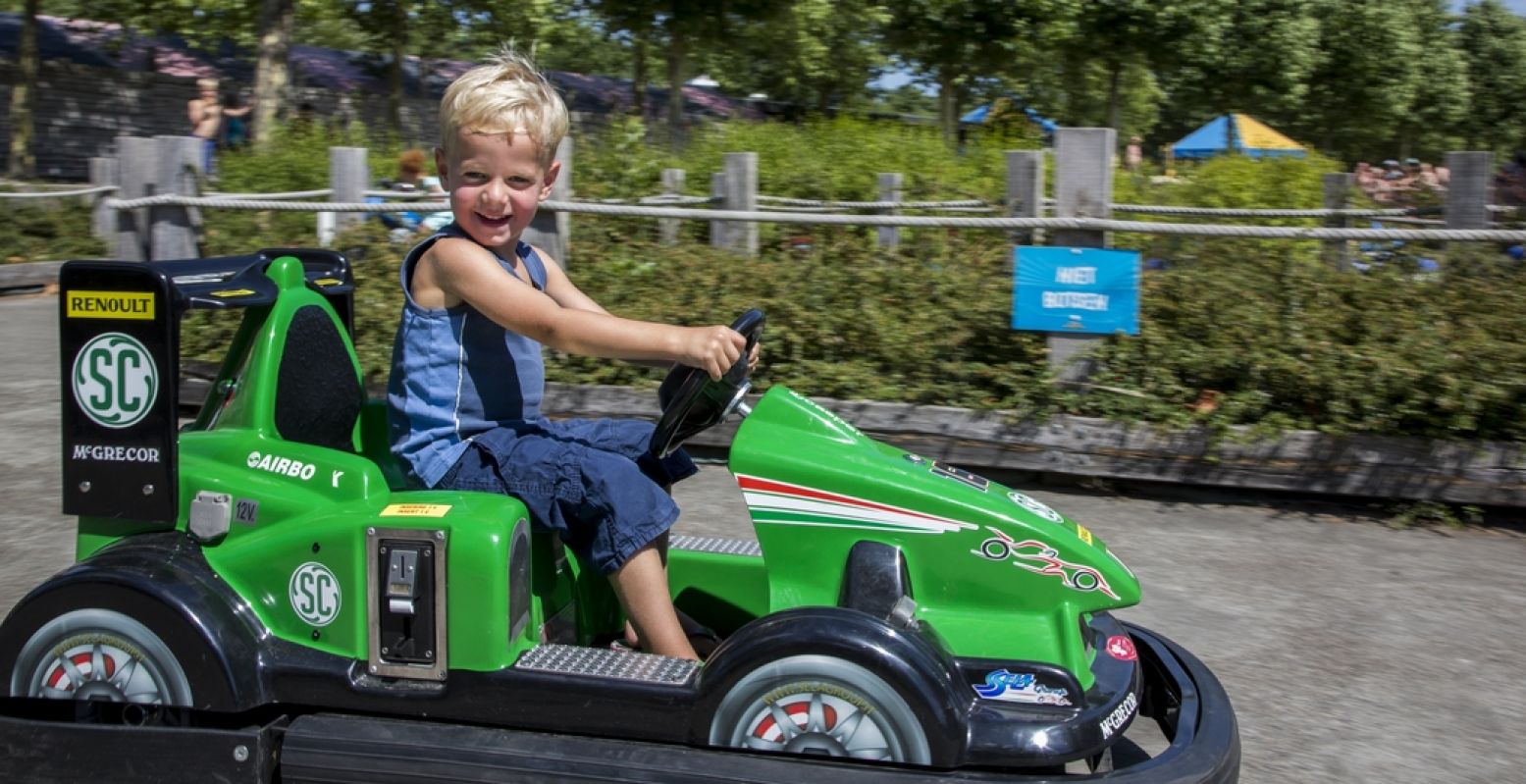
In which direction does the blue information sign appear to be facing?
toward the camera

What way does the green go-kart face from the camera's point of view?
to the viewer's right

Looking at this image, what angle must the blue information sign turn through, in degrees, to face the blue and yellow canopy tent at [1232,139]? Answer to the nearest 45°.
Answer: approximately 180°

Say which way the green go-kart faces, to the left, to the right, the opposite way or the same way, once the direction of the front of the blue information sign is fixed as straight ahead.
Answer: to the left

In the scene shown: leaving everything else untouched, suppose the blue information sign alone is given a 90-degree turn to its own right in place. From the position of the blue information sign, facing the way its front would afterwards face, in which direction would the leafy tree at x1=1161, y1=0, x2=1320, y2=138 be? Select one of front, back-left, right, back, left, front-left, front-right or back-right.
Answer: right

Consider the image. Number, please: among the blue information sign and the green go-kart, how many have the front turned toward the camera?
1

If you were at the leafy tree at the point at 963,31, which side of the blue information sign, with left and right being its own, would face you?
back

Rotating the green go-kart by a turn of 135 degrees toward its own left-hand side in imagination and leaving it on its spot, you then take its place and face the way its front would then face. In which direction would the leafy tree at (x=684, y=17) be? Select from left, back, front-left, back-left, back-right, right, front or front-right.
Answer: front-right

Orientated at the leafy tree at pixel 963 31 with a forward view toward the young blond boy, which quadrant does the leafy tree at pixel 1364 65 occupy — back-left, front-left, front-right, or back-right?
back-left
